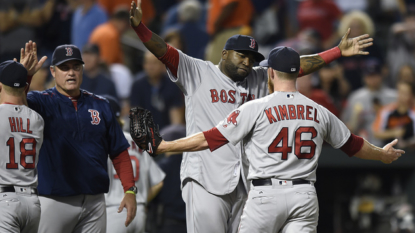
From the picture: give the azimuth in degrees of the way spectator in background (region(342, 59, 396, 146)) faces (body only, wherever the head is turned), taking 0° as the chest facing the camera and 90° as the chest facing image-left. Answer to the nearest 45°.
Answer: approximately 0°

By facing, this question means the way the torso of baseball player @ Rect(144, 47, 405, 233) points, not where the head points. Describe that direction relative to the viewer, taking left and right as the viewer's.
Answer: facing away from the viewer

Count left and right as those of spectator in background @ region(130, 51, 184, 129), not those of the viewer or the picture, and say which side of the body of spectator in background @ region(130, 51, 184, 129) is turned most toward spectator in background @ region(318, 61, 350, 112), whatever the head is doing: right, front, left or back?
left

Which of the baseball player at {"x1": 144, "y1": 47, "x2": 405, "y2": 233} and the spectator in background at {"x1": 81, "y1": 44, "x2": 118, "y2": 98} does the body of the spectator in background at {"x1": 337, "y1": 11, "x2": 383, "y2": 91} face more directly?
the baseball player

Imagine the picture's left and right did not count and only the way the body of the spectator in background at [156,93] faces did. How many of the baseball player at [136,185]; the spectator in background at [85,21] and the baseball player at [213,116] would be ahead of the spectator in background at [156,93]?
2

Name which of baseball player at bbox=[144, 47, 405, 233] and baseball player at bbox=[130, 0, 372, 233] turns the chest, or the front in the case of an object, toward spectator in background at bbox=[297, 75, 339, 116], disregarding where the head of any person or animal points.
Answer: baseball player at bbox=[144, 47, 405, 233]

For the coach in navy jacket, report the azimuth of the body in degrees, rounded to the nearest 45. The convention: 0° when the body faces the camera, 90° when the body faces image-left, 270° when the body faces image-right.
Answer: approximately 0°
